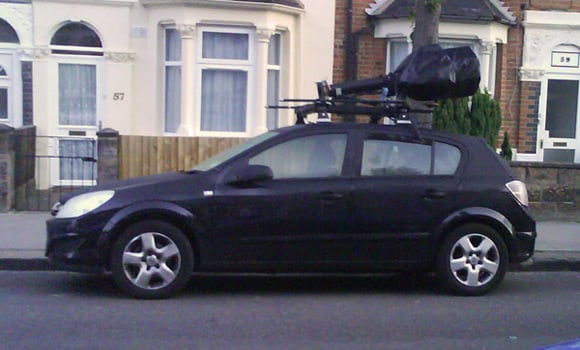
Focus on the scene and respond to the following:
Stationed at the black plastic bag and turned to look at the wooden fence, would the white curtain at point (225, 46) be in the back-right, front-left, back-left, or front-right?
front-right

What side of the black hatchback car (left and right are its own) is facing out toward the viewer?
left

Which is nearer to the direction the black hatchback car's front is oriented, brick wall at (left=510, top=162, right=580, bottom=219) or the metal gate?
the metal gate

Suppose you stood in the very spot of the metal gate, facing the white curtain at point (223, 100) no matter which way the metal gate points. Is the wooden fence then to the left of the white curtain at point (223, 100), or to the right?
right

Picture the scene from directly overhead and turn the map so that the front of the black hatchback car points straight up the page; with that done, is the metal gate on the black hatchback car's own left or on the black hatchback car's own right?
on the black hatchback car's own right

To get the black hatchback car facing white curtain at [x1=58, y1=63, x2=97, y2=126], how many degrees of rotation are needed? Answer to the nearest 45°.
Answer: approximately 45° to its right

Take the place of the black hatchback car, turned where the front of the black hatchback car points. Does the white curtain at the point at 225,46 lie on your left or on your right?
on your right

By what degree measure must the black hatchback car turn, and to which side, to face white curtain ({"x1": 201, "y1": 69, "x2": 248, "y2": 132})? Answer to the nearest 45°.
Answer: approximately 90° to its right

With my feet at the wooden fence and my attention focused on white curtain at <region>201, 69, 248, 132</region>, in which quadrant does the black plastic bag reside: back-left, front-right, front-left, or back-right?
back-right
